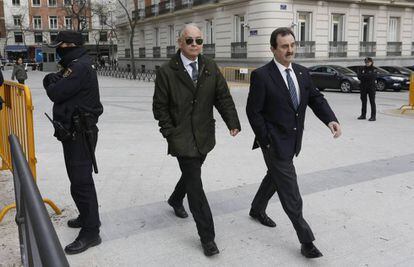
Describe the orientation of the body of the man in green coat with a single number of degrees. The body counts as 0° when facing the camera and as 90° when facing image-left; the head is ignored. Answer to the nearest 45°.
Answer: approximately 315°

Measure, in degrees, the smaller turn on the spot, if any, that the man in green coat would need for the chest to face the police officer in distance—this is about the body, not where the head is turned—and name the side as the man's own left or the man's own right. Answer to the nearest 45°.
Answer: approximately 90° to the man's own left

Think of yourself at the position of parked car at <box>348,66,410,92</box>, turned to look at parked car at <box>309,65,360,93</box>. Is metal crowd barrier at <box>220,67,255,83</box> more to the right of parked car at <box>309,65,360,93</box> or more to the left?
right

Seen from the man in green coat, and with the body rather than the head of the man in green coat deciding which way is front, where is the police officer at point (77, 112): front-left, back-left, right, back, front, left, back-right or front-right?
back-right

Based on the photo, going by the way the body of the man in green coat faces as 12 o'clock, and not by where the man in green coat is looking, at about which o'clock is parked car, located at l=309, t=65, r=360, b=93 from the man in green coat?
The parked car is roughly at 8 o'clock from the man in green coat.
